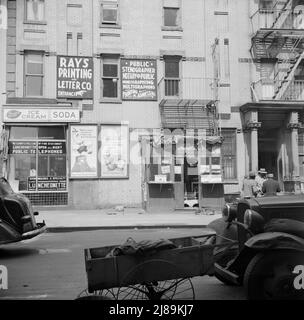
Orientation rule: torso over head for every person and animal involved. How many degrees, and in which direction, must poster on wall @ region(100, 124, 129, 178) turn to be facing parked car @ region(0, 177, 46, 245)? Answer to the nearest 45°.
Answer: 0° — it already faces it

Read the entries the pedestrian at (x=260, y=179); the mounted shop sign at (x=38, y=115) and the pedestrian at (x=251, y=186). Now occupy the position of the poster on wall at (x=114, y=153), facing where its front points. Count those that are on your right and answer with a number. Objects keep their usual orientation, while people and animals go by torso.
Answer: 1

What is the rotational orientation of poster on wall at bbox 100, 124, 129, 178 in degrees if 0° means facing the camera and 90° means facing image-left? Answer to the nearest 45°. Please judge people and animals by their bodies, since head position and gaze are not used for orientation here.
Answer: approximately 0°

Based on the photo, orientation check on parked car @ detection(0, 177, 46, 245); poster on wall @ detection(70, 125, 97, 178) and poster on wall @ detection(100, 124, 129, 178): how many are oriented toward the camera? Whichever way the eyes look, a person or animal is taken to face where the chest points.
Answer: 2

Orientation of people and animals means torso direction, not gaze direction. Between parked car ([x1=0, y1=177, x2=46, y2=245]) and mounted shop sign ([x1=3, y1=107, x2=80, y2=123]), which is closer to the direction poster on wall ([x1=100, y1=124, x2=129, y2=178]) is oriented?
the parked car

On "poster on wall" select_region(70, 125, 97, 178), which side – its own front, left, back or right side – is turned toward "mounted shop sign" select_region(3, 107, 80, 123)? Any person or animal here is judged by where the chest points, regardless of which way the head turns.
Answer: right

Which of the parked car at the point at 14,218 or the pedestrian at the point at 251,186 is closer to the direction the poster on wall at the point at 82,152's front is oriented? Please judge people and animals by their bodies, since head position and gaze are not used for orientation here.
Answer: the parked car

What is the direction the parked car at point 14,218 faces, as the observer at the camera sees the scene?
facing away from the viewer and to the left of the viewer

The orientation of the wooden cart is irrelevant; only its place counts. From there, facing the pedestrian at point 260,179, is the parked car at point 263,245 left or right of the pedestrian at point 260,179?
right

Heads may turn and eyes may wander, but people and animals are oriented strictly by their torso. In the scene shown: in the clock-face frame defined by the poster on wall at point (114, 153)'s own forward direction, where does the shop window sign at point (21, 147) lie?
The shop window sign is roughly at 3 o'clock from the poster on wall.

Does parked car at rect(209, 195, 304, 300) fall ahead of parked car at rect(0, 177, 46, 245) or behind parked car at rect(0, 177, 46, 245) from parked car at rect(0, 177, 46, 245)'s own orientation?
behind

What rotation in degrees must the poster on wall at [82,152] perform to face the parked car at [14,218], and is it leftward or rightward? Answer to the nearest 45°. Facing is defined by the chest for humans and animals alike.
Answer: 0° — it already faces it
